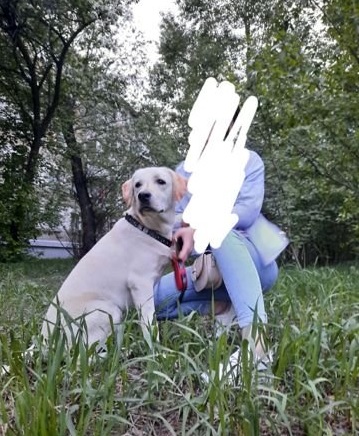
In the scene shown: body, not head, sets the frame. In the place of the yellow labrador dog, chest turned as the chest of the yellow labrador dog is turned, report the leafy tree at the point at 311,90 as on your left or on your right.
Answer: on your left

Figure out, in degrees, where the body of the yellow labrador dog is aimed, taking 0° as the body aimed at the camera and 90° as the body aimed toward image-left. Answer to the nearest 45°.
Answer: approximately 270°

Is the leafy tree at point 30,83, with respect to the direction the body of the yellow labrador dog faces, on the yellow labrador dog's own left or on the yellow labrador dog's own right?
on the yellow labrador dog's own left
